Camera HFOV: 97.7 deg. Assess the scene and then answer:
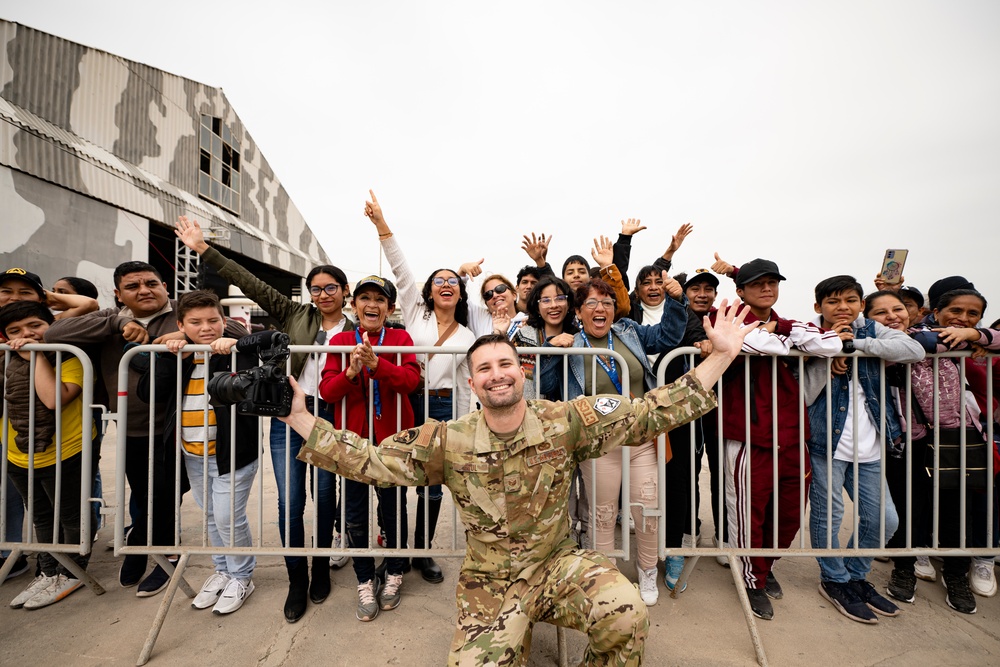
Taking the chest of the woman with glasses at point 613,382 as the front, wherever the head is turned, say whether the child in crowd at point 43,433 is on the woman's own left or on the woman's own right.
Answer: on the woman's own right

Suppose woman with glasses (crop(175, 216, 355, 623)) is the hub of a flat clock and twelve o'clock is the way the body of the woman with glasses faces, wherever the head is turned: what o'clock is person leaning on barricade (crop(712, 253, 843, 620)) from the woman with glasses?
The person leaning on barricade is roughly at 10 o'clock from the woman with glasses.

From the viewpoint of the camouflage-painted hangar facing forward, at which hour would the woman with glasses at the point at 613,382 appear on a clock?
The woman with glasses is roughly at 1 o'clock from the camouflage-painted hangar.

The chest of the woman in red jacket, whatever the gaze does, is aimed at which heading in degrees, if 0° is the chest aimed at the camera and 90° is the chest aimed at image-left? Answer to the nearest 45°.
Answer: approximately 0°

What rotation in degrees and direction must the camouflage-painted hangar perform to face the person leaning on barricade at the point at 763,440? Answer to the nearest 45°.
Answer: approximately 45° to its right

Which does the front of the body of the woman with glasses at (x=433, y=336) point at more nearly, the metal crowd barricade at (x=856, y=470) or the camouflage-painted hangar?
the metal crowd barricade

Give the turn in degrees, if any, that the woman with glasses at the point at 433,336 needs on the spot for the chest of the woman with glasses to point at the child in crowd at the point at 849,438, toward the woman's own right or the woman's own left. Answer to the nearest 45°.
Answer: approximately 90° to the woman's own left

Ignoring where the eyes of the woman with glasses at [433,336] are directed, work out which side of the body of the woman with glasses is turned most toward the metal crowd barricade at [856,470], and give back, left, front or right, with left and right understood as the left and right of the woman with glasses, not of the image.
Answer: left

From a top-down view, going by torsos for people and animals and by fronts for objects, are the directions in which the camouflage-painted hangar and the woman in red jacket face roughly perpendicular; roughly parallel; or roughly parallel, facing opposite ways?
roughly perpendicular

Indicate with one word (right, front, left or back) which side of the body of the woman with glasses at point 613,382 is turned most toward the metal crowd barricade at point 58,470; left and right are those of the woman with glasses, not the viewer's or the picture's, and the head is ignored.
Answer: right

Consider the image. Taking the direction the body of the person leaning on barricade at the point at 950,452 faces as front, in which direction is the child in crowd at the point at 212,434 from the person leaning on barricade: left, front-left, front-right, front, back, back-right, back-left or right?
front-right
